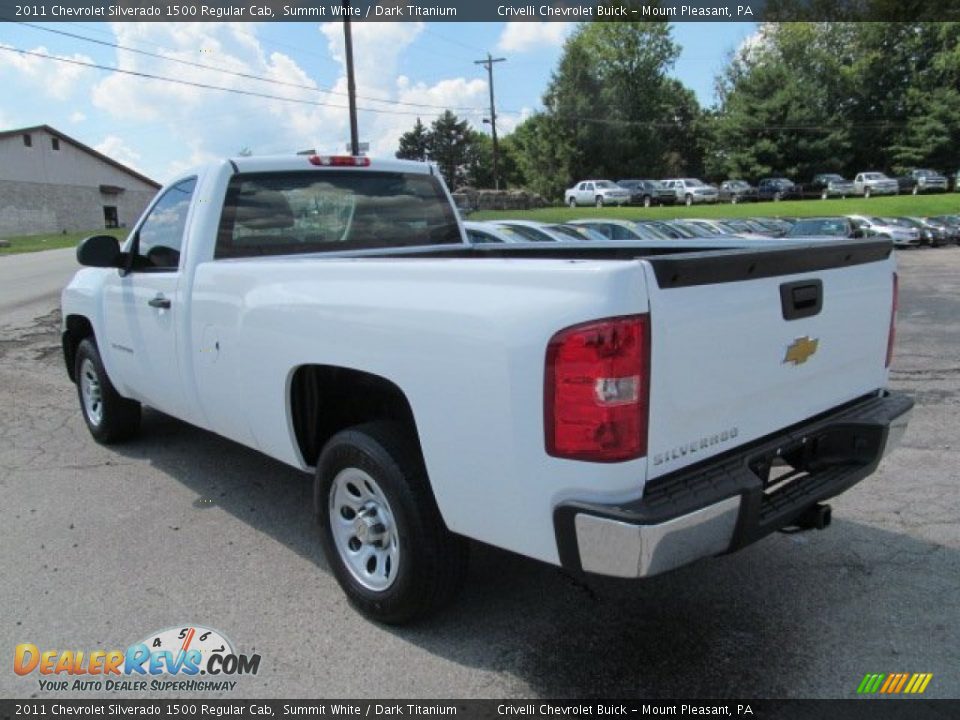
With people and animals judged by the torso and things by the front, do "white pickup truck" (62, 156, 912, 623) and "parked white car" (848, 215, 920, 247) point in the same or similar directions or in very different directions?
very different directions

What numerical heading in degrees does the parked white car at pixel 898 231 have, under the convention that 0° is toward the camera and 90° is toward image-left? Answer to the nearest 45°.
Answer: approximately 315°

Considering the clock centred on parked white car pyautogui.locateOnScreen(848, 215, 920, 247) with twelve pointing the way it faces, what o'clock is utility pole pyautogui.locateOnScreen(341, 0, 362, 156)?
The utility pole is roughly at 3 o'clock from the parked white car.

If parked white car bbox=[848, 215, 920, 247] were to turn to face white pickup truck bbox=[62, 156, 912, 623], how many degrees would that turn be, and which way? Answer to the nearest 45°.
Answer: approximately 45° to its right

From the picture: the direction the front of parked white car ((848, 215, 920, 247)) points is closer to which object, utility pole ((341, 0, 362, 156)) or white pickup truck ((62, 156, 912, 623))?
the white pickup truck

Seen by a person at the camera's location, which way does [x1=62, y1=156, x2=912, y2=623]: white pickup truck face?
facing away from the viewer and to the left of the viewer

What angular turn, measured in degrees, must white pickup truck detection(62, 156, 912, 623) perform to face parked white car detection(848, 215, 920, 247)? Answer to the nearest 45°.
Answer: approximately 90° to its right

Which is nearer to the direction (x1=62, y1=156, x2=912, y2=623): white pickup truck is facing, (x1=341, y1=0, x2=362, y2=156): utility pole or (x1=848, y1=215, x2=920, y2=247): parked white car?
the utility pole
